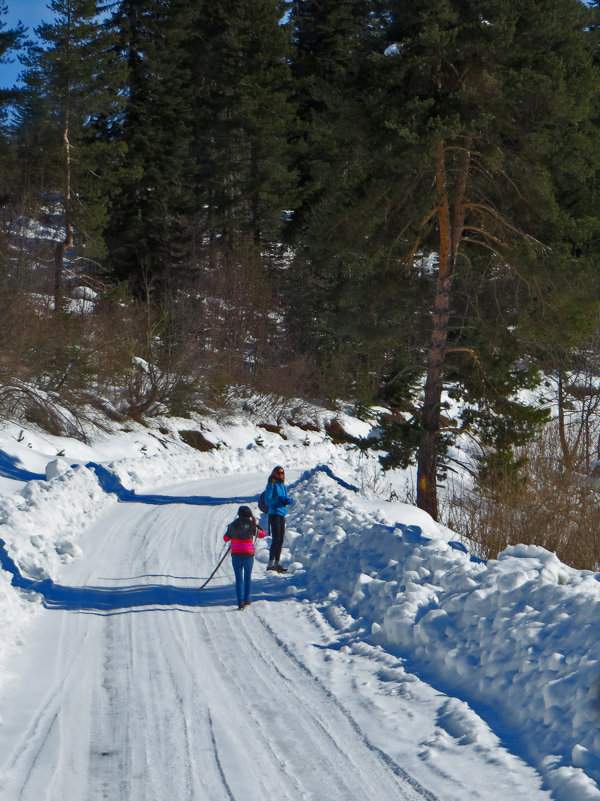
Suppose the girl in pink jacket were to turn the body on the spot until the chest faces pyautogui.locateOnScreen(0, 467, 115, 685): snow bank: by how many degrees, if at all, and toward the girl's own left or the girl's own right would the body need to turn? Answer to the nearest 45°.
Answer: approximately 45° to the girl's own left

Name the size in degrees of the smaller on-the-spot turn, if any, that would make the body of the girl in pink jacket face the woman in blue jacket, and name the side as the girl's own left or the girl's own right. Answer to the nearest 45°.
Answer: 0° — they already face them

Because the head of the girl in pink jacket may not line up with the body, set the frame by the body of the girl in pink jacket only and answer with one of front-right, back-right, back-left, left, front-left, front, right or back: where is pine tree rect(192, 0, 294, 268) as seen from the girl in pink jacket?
front

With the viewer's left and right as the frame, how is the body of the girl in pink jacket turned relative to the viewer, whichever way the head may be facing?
facing away from the viewer

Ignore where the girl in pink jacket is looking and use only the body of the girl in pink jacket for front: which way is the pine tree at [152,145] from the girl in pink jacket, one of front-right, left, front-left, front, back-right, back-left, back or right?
front
